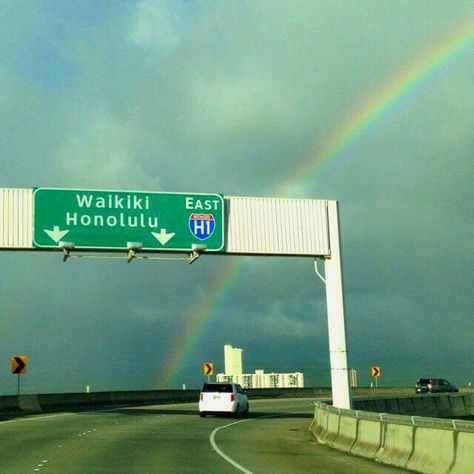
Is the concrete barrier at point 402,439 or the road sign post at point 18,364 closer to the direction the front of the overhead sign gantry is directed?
the concrete barrier

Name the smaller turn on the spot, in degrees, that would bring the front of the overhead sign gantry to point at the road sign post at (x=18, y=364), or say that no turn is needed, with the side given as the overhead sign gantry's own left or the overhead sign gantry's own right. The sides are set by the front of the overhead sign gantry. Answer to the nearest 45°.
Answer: approximately 135° to the overhead sign gantry's own right

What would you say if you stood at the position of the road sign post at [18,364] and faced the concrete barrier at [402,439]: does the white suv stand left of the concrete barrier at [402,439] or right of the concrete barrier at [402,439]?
left

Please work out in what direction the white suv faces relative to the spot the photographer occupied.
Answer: facing away from the viewer and to the right of the viewer

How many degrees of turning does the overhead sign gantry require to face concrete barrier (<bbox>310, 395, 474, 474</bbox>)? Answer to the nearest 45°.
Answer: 0° — it already faces it

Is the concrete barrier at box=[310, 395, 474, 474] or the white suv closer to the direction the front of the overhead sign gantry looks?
the concrete barrier

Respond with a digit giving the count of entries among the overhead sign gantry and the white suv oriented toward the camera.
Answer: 1

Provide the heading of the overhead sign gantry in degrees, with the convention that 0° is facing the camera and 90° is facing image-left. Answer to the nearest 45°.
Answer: approximately 0°

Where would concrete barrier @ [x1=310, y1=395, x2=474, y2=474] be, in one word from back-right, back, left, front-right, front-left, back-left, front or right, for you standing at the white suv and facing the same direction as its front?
back-right
